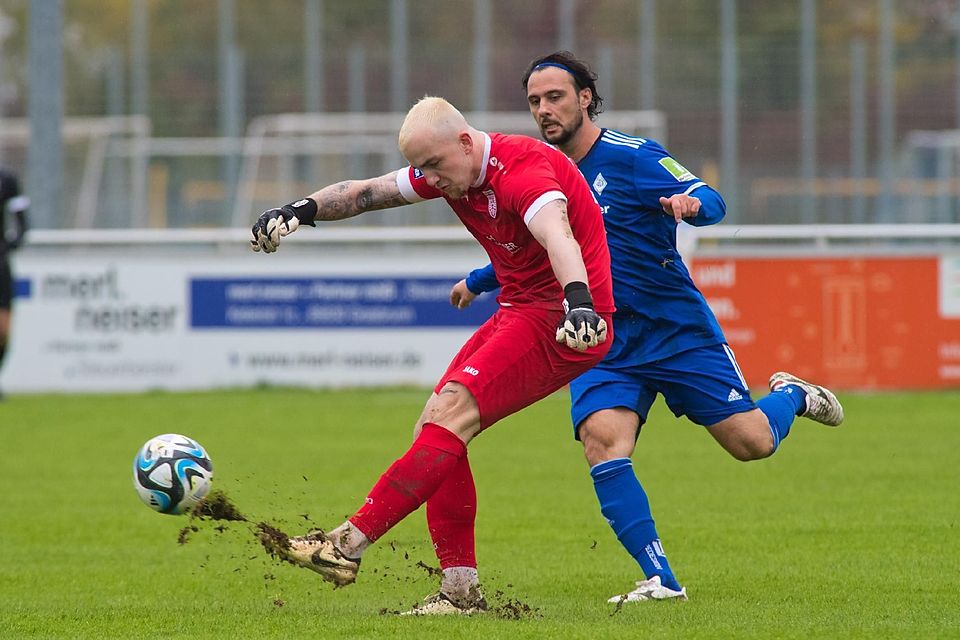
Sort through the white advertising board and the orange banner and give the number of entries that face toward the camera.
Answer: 2

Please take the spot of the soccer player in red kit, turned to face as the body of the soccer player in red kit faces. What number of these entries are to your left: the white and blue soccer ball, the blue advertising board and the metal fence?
0

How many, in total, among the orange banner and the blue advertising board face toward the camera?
2

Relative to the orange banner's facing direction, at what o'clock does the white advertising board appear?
The white advertising board is roughly at 3 o'clock from the orange banner.

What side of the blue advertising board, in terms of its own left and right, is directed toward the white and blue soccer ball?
front

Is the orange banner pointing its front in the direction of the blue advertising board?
no

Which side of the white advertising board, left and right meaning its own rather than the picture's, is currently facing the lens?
front

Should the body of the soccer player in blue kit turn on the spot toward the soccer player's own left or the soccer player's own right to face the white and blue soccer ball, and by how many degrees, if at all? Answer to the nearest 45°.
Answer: approximately 45° to the soccer player's own right

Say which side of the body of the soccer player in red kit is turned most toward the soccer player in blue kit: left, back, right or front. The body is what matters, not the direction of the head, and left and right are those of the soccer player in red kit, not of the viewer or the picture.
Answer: back

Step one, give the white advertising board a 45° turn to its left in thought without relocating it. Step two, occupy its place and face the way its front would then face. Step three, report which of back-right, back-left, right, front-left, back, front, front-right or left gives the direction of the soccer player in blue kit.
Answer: front-right

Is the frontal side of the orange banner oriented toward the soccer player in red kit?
yes

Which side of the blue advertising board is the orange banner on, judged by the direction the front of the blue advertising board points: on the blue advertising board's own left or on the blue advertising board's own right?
on the blue advertising board's own left

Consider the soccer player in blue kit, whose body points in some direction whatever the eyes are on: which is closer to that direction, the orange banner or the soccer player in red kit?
the soccer player in red kit

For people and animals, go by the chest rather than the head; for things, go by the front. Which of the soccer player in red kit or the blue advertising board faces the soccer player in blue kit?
the blue advertising board

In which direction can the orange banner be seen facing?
toward the camera

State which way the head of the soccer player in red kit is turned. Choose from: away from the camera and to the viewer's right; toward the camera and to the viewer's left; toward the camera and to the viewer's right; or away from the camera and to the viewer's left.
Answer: toward the camera and to the viewer's left

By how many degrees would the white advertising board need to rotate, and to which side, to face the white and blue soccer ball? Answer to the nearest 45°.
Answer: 0° — it already faces it

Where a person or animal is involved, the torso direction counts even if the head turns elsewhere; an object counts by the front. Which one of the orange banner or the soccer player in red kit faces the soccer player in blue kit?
the orange banner
